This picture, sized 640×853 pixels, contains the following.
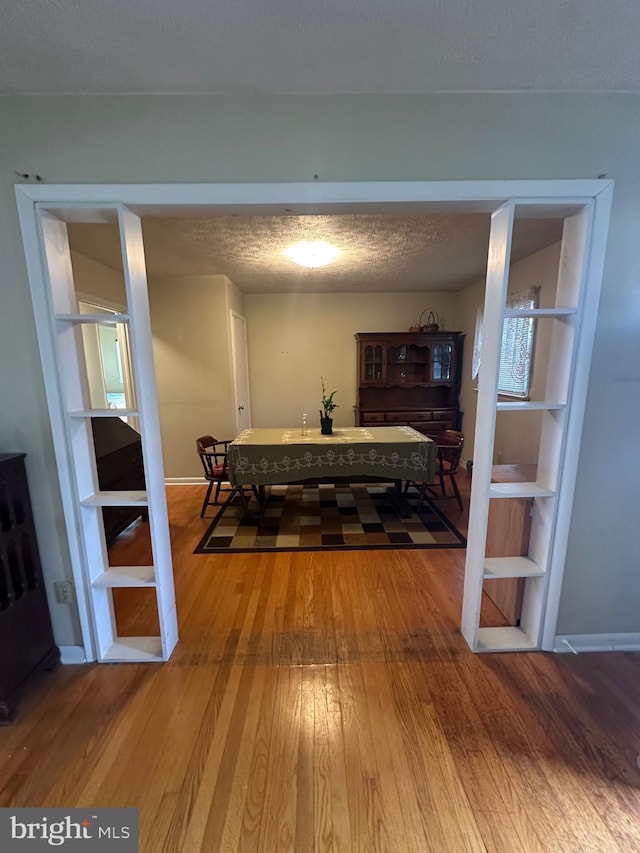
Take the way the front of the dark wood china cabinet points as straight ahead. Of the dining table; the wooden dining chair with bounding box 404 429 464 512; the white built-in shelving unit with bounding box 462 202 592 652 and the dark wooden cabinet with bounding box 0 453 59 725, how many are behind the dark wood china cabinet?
0

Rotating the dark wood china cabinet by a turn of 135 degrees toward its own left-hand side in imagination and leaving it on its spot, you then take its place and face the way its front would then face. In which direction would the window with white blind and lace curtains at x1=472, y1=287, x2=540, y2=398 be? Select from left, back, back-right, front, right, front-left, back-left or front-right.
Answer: right

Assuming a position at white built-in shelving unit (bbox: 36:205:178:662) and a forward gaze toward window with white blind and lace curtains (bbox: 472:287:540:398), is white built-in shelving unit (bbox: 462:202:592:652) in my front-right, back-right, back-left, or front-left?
front-right

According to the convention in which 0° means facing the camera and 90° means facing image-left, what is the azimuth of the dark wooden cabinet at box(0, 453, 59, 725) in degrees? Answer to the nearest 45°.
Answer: approximately 270°

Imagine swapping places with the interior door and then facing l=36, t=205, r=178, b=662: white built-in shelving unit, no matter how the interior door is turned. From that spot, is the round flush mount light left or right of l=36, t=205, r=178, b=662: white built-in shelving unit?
left

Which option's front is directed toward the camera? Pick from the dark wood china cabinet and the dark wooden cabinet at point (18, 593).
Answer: the dark wood china cabinet

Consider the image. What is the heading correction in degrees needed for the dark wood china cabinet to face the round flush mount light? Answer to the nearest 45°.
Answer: approximately 45° to its right

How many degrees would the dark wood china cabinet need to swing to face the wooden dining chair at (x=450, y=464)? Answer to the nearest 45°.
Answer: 0° — it already faces it

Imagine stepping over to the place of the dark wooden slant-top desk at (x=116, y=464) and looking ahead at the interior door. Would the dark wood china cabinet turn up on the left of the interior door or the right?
right

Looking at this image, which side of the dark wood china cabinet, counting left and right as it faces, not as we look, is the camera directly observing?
front

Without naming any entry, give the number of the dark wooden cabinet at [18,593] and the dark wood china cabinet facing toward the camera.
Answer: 1

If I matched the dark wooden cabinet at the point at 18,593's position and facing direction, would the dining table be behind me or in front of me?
in front

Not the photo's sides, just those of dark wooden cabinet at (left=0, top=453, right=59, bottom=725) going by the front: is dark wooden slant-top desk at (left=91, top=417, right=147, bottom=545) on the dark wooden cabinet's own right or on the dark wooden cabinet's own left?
on the dark wooden cabinet's own left

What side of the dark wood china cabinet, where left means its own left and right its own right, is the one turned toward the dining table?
front

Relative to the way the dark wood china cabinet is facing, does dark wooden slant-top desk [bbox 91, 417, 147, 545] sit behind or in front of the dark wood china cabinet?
in front

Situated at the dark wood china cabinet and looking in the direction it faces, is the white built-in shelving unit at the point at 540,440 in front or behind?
in front

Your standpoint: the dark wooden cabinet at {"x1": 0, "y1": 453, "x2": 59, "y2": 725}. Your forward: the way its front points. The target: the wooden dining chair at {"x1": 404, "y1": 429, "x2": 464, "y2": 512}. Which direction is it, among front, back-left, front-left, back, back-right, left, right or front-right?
front

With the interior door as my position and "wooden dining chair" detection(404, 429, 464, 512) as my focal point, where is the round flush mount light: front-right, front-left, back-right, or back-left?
front-right
